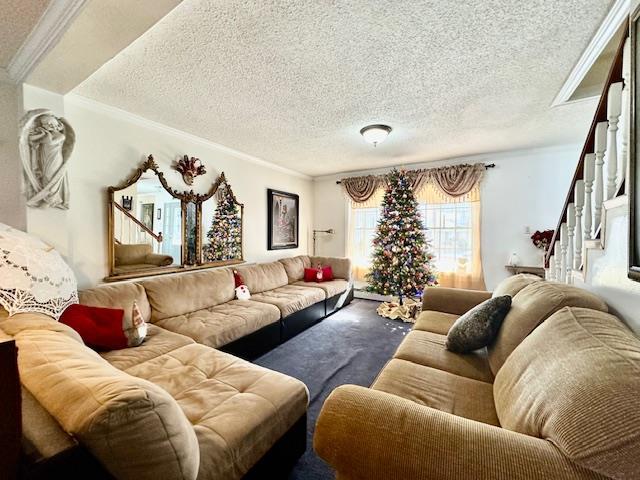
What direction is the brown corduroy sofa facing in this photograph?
to the viewer's left

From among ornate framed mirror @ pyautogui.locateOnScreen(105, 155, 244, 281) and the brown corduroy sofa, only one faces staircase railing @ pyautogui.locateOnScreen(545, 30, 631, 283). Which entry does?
the ornate framed mirror

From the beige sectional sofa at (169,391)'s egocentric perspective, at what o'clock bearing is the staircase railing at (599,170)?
The staircase railing is roughly at 11 o'clock from the beige sectional sofa.

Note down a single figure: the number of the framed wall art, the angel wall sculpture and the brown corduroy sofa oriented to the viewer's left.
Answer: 1

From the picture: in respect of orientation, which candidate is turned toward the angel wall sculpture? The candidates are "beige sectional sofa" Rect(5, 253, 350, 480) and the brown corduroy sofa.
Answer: the brown corduroy sofa

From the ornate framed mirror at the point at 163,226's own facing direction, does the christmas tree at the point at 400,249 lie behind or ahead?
ahead

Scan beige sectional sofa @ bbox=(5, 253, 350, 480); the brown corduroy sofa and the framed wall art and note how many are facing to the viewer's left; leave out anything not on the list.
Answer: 1

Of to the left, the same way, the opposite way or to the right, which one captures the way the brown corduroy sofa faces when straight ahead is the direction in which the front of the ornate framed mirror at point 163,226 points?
the opposite way

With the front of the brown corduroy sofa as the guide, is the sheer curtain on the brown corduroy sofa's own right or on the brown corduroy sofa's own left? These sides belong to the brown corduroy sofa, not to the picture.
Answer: on the brown corduroy sofa's own right

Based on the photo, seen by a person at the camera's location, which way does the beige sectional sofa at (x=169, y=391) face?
facing the viewer and to the right of the viewer

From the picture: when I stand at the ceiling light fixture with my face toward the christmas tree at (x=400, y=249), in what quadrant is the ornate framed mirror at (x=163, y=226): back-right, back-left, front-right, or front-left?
back-left
